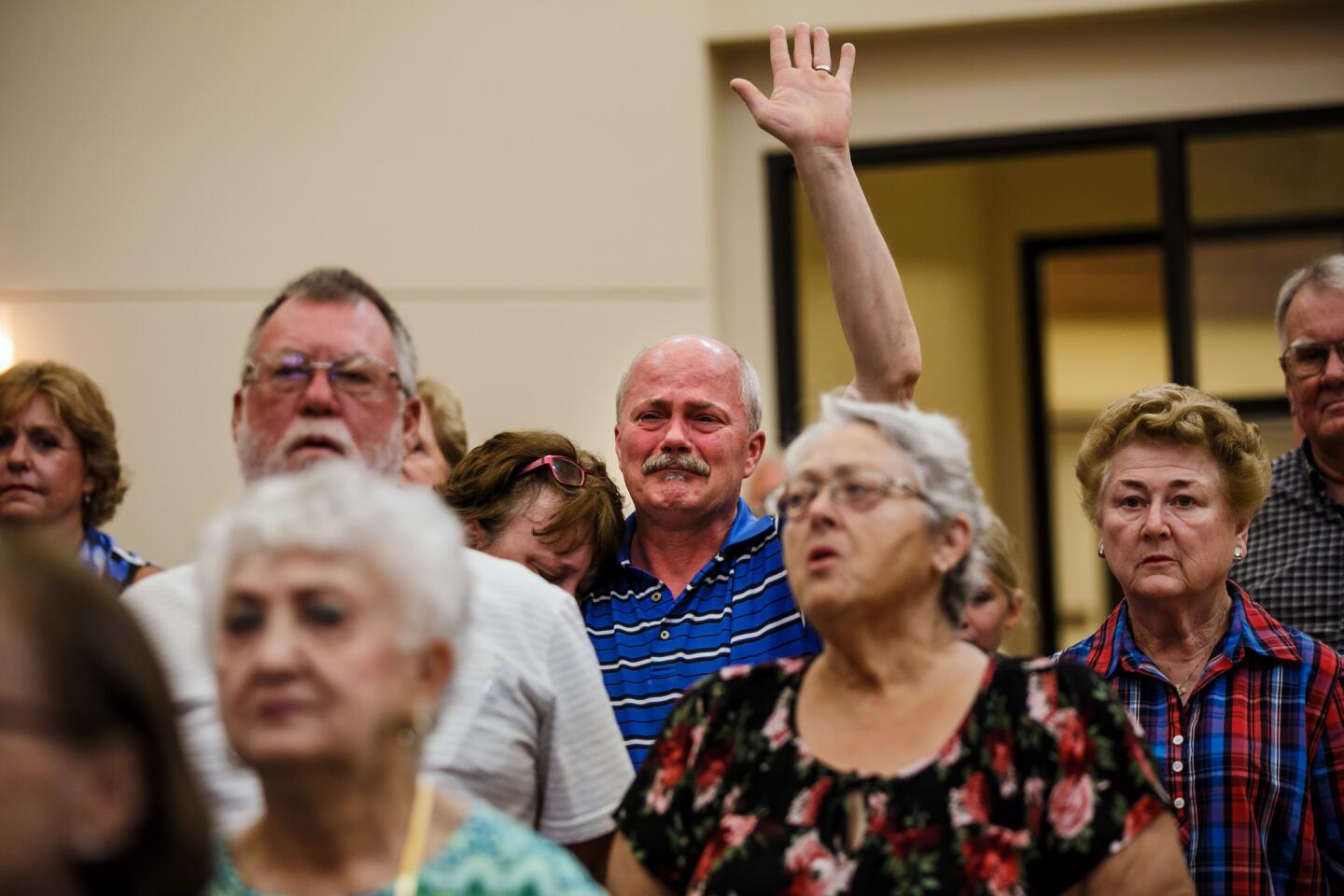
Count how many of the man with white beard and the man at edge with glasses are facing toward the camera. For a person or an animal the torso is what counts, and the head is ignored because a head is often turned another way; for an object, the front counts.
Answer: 2

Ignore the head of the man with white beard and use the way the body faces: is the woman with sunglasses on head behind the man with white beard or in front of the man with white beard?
behind

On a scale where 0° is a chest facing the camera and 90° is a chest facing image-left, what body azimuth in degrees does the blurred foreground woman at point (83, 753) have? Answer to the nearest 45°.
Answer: approximately 45°

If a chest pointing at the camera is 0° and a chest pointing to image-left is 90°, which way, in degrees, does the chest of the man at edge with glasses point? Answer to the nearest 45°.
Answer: approximately 0°

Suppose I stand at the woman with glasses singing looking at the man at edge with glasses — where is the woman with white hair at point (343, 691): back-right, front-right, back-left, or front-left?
back-left

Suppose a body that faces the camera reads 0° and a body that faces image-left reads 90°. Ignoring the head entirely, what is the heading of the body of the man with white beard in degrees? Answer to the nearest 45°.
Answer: approximately 0°

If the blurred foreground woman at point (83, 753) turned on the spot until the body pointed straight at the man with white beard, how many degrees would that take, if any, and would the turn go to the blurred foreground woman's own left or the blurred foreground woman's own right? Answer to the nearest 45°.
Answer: approximately 180°

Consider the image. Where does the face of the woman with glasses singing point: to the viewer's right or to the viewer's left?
to the viewer's left

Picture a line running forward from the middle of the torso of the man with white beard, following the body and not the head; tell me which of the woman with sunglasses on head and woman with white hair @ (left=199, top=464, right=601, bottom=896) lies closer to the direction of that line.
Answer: the woman with white hair

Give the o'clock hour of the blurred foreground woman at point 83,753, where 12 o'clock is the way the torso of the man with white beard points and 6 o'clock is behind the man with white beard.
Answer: The blurred foreground woman is roughly at 1 o'clock from the man with white beard.

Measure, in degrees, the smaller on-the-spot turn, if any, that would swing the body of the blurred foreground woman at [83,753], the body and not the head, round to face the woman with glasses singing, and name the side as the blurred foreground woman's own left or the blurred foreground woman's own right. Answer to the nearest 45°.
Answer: approximately 135° to the blurred foreground woman's own left

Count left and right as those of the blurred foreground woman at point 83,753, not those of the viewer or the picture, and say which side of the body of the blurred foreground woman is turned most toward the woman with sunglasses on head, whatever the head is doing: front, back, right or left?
back

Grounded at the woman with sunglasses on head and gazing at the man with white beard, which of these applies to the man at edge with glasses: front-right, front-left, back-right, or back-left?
back-left

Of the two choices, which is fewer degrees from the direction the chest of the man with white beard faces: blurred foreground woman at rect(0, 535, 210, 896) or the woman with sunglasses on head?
the blurred foreground woman

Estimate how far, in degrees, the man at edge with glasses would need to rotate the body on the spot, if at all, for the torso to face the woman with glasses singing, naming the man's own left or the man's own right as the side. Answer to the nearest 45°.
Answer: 0° — they already face them
